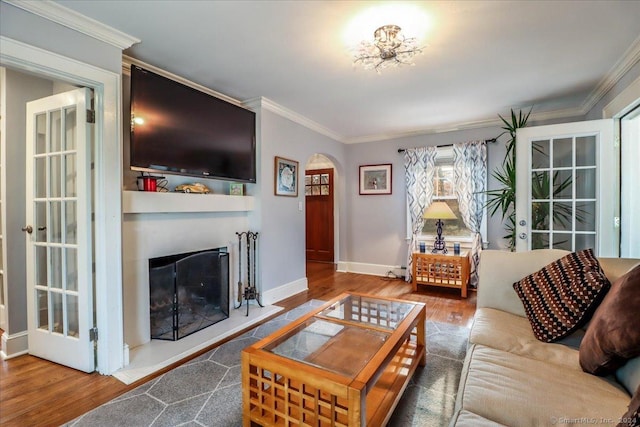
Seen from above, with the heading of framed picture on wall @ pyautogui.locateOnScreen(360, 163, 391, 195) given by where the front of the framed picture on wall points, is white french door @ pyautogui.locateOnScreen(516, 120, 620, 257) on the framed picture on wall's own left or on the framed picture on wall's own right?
on the framed picture on wall's own left

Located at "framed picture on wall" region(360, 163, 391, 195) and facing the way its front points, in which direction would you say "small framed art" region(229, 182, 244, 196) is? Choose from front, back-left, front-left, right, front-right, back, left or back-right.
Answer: front-right

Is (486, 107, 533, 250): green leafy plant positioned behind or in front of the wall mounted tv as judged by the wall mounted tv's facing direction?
in front

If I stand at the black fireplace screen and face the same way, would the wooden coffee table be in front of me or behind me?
in front

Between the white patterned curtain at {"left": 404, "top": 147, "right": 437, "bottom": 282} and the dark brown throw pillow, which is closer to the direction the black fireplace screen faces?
the dark brown throw pillow

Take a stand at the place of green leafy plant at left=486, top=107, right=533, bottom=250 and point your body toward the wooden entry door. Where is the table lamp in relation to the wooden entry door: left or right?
left

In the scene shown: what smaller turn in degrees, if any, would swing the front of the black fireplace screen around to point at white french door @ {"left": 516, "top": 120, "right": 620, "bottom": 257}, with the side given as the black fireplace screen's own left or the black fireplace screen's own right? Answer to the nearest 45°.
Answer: approximately 45° to the black fireplace screen's own left

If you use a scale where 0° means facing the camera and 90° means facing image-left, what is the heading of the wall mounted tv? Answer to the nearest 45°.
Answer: approximately 315°

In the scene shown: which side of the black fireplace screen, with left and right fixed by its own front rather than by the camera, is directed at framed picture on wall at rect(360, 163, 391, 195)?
left

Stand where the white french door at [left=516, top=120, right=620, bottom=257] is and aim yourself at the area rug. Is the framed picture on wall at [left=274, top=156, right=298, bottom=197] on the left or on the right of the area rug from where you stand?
right

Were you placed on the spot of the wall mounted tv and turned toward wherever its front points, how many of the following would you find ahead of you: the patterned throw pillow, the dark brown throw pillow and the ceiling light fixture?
3

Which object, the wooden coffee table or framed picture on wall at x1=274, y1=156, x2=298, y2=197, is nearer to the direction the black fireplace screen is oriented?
the wooden coffee table

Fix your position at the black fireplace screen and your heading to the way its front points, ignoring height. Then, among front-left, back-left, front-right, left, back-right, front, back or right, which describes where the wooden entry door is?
left

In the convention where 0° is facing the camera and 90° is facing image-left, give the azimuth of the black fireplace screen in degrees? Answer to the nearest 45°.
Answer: approximately 315°

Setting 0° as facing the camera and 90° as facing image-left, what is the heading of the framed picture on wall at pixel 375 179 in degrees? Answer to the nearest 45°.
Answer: approximately 0°

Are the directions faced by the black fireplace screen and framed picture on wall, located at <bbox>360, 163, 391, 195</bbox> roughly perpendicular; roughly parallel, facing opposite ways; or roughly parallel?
roughly perpendicular

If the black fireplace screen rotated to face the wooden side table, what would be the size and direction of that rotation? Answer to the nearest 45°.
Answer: approximately 45° to its left

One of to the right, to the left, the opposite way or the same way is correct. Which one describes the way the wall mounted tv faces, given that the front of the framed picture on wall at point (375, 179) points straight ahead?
to the left

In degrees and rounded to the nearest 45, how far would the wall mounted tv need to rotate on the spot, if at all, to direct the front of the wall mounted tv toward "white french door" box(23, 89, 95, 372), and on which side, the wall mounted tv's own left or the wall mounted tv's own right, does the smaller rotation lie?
approximately 135° to the wall mounted tv's own right
